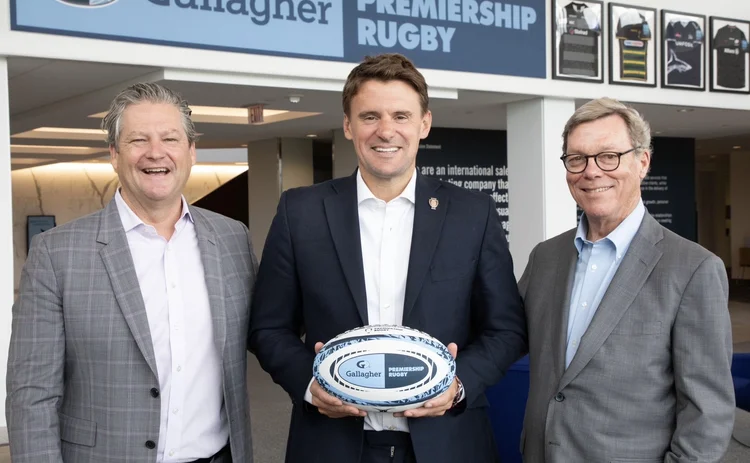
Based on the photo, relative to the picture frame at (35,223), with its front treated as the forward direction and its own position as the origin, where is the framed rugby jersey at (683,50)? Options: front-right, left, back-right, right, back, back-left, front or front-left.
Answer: front-left

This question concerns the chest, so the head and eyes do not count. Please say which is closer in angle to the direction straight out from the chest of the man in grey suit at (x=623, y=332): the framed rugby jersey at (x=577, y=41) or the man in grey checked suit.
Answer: the man in grey checked suit

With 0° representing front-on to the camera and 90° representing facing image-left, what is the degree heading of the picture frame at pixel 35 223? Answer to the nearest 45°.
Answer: approximately 0°

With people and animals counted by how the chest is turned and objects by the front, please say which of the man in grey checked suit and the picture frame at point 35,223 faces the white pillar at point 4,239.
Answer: the picture frame

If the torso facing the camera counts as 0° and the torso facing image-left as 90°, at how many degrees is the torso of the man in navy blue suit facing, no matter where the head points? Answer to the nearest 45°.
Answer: approximately 0°

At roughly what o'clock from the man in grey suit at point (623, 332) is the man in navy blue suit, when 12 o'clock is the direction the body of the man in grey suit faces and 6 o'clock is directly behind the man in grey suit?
The man in navy blue suit is roughly at 1 o'clock from the man in grey suit.

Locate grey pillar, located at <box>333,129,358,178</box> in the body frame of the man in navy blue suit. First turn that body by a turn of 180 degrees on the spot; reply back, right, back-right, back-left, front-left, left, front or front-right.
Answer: front

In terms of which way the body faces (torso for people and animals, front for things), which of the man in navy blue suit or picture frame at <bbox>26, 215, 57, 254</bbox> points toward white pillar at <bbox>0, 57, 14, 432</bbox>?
the picture frame

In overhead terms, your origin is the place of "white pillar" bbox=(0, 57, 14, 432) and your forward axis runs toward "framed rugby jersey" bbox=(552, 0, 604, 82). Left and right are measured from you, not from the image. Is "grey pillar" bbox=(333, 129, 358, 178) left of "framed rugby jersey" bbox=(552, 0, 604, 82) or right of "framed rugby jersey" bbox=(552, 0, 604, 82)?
left

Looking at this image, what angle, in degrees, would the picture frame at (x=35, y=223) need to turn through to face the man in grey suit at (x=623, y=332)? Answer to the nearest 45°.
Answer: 0° — it already faces them

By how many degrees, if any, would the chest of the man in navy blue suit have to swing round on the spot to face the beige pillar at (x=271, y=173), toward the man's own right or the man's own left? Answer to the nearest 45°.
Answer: approximately 180°

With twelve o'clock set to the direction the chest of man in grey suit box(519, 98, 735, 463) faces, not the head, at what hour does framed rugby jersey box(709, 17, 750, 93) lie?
The framed rugby jersey is roughly at 5 o'clock from the man in grey suit.

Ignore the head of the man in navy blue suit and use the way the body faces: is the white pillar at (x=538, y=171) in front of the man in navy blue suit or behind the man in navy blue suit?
behind
